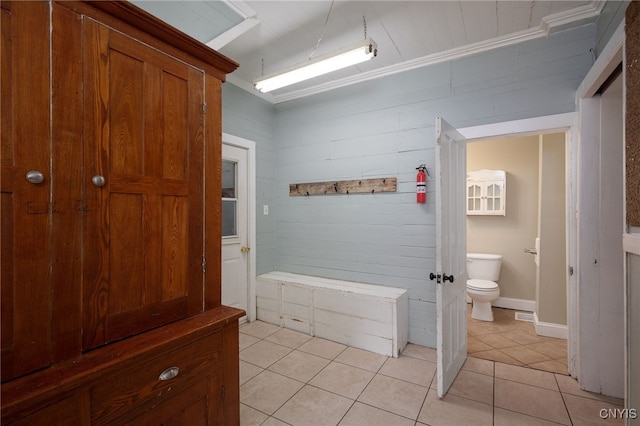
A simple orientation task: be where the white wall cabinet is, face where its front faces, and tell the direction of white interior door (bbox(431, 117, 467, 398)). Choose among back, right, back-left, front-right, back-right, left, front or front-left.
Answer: front

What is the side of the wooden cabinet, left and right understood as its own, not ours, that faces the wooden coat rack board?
left

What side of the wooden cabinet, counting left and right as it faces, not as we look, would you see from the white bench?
left

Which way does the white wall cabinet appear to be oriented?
toward the camera

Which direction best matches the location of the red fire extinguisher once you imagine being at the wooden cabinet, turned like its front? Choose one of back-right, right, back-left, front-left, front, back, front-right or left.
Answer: front-left

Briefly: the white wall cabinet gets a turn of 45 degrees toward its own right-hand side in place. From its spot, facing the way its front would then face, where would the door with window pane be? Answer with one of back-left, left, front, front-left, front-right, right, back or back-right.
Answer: front

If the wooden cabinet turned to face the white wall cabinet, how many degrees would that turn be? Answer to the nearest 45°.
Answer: approximately 45° to its left

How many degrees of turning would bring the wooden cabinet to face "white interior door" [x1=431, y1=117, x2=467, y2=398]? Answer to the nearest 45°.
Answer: approximately 45° to its left

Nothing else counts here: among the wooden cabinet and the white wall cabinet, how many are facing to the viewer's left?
0

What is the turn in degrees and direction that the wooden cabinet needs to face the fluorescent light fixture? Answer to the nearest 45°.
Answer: approximately 45° to its left

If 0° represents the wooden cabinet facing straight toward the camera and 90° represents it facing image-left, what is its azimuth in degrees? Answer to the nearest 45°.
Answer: approximately 315°
